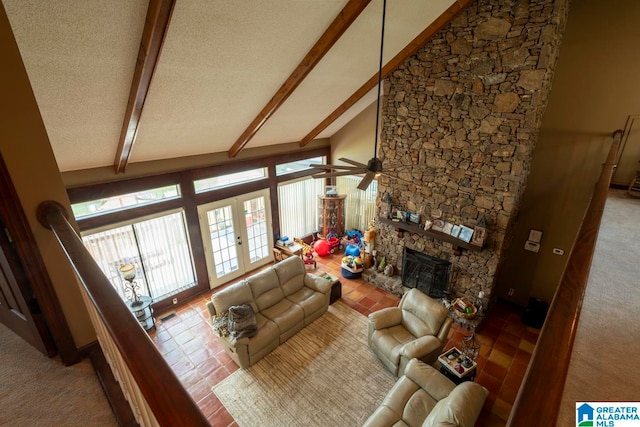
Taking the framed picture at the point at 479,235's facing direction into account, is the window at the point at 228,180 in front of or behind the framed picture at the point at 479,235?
in front

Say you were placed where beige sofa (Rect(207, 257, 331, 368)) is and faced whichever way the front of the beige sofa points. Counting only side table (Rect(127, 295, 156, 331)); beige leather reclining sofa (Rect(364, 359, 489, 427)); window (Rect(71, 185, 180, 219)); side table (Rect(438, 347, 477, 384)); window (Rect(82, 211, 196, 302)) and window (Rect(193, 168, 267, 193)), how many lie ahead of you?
2

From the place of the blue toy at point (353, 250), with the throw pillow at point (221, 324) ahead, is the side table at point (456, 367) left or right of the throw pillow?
left

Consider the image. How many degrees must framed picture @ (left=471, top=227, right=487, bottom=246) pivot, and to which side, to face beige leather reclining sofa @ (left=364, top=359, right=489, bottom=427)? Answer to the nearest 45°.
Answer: approximately 45° to its left

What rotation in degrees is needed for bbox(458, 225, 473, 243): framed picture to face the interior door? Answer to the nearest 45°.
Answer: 0° — it already faces it

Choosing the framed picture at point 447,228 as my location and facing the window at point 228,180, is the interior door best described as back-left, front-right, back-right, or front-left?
front-left

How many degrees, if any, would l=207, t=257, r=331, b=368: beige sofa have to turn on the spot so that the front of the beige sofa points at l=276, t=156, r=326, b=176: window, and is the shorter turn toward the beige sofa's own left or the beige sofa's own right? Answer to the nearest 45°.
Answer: approximately 135° to the beige sofa's own left

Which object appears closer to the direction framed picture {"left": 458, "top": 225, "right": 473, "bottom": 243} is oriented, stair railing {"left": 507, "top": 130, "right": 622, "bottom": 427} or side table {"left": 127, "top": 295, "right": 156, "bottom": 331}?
the side table

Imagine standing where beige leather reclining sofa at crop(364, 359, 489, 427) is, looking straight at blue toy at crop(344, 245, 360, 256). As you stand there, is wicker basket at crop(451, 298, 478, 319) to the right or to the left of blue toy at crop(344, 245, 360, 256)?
right

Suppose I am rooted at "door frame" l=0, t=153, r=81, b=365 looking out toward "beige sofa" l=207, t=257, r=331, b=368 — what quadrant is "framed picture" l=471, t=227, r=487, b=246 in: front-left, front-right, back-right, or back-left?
front-right

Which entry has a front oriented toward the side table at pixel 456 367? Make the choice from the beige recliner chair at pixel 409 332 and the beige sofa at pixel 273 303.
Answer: the beige sofa

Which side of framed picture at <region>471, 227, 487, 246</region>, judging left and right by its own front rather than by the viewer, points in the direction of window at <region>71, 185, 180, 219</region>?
front

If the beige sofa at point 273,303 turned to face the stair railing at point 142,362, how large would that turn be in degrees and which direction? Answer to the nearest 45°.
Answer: approximately 45° to its right

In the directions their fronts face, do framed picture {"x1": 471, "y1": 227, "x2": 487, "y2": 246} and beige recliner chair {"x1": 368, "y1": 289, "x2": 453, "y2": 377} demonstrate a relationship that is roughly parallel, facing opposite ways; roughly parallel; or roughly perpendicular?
roughly parallel

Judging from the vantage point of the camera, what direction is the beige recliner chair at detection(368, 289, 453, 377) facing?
facing the viewer and to the left of the viewer

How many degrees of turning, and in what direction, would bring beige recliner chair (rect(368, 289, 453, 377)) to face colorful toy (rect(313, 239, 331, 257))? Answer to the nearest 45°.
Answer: approximately 90° to its right

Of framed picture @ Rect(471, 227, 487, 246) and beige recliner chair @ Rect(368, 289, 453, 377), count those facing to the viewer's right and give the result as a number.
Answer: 0
